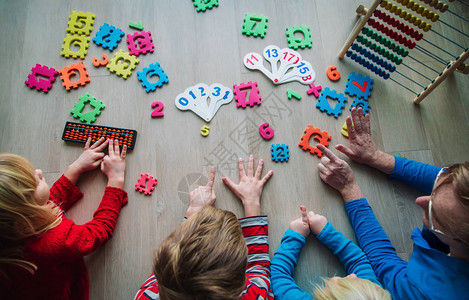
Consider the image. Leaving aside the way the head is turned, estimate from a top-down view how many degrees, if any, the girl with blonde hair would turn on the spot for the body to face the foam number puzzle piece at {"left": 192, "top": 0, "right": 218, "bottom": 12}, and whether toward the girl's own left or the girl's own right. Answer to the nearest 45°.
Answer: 0° — they already face it

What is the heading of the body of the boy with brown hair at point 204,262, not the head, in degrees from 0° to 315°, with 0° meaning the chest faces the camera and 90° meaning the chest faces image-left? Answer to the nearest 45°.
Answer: approximately 180°

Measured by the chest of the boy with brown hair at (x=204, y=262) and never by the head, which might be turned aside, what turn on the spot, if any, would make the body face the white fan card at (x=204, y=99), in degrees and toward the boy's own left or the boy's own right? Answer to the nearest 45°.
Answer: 0° — they already face it

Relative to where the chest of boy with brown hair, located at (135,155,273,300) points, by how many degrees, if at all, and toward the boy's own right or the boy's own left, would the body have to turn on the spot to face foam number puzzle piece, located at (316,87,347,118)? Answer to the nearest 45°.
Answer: approximately 45° to the boy's own right

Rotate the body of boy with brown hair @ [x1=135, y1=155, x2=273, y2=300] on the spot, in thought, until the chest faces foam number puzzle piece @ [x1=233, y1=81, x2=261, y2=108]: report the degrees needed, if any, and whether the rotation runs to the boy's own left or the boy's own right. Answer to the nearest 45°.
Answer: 0° — they already face it

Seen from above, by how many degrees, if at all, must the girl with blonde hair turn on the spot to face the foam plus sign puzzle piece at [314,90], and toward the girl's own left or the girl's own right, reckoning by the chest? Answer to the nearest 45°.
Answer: approximately 45° to the girl's own right

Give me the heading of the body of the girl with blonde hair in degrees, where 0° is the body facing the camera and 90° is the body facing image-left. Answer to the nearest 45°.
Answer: approximately 225°

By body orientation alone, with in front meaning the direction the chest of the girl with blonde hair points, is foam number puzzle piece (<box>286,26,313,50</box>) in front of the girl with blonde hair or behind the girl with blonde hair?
in front

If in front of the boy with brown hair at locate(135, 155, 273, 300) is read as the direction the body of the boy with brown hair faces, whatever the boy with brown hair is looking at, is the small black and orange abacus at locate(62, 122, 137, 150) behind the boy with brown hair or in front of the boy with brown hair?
in front
